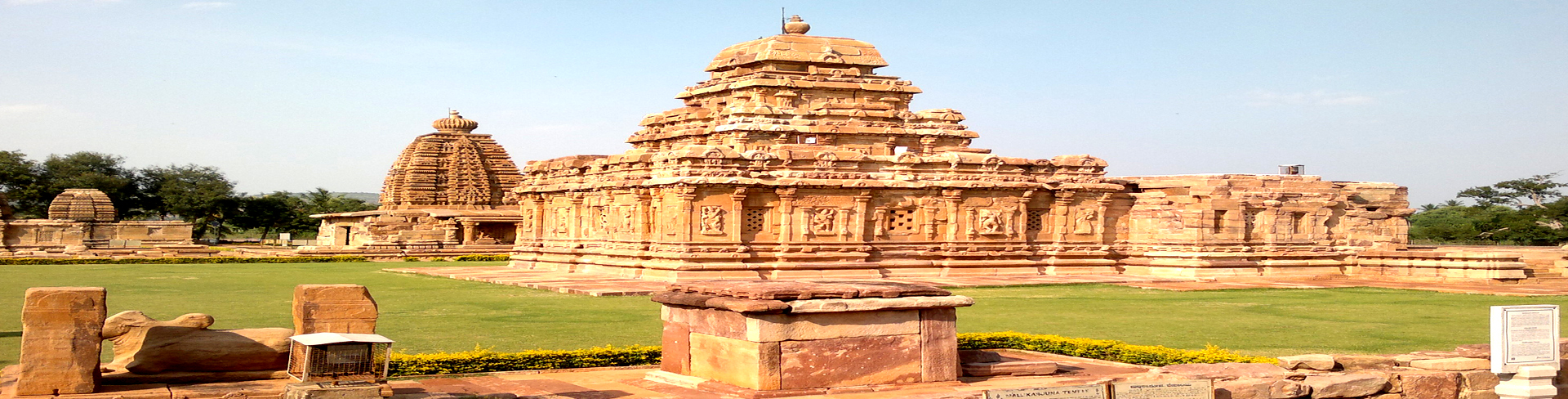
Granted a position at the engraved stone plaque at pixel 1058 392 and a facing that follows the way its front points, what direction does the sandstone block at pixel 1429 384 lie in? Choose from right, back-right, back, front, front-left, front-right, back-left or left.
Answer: back-left

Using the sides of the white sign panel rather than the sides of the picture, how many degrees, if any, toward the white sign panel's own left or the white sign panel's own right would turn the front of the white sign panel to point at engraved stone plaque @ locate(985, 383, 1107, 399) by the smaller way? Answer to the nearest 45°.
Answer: approximately 45° to the white sign panel's own right

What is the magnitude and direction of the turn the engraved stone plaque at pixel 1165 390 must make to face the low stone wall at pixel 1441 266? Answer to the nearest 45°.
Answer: approximately 180°

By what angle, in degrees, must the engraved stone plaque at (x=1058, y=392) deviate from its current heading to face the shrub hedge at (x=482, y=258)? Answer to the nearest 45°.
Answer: approximately 135° to its right

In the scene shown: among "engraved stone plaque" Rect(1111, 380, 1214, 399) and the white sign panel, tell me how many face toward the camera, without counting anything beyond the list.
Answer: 2

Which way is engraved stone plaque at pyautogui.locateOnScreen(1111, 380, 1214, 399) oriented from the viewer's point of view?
toward the camera

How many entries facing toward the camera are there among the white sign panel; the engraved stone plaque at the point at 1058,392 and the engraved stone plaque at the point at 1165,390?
3

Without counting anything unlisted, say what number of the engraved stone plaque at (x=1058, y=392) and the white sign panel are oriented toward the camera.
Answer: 2

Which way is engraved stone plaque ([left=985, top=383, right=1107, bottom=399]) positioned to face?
toward the camera

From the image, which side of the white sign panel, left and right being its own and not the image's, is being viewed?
front

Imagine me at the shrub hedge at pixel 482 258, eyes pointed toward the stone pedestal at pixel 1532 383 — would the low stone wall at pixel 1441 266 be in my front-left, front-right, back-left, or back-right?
front-left

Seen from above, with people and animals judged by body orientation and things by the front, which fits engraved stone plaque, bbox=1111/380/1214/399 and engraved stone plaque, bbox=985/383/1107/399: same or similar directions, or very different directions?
same or similar directions

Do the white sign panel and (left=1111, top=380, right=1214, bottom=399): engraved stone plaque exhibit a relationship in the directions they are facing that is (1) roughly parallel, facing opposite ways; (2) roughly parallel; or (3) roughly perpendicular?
roughly parallel

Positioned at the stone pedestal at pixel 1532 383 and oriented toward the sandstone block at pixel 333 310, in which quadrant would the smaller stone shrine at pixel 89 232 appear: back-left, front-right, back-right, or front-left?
front-right
